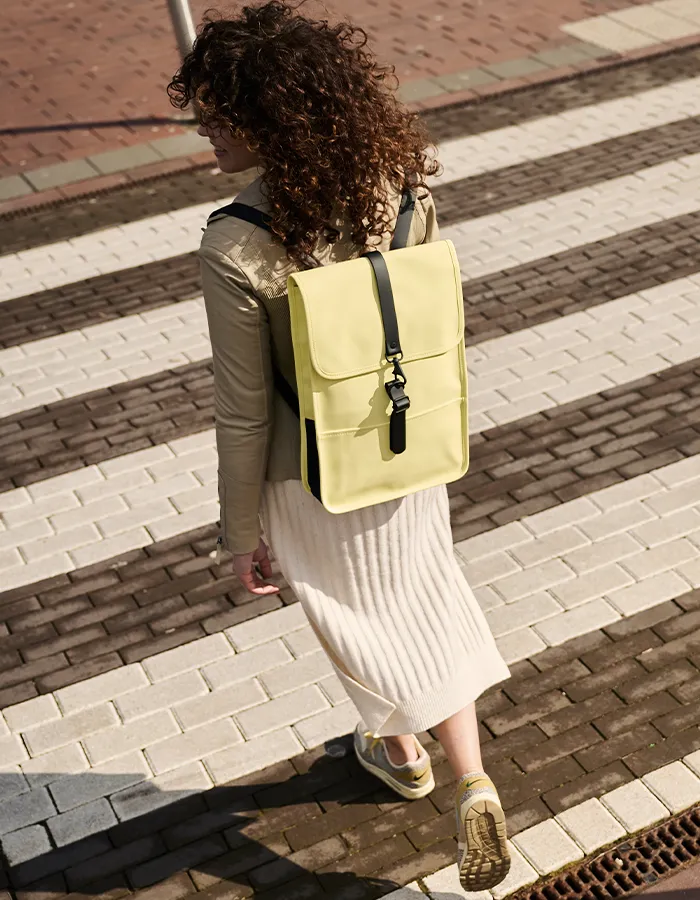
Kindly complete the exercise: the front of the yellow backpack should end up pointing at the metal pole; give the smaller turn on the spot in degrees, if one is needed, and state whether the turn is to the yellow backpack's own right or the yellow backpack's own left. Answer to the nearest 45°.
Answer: approximately 180°

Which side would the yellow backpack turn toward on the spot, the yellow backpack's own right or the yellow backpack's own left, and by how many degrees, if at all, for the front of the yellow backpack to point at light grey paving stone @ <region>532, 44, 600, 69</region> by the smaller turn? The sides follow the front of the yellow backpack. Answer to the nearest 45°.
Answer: approximately 180°

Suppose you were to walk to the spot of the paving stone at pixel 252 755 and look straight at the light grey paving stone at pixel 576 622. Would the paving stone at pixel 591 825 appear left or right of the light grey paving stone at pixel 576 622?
right

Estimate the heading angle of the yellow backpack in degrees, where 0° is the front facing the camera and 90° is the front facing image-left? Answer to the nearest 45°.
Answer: approximately 0°

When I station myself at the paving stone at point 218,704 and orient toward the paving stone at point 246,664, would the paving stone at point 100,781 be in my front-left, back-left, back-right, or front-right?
back-left

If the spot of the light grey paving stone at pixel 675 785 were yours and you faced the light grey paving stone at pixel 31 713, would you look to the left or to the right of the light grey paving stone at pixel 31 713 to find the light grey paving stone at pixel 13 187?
right
